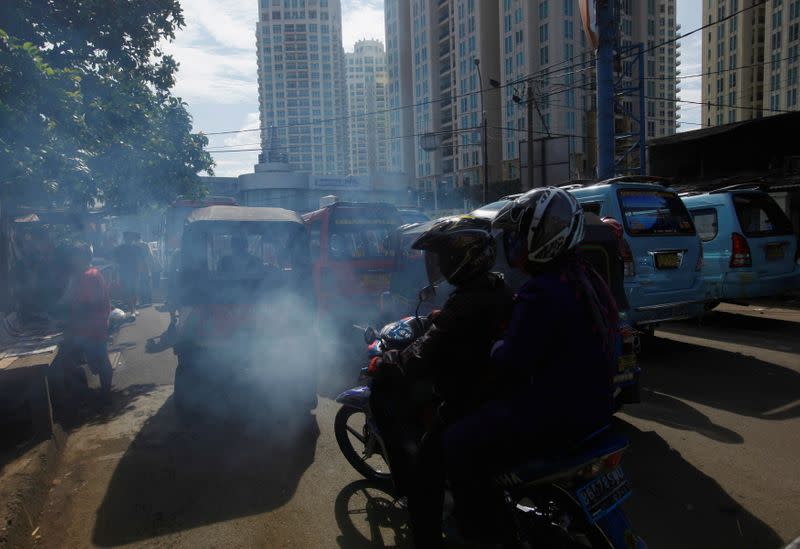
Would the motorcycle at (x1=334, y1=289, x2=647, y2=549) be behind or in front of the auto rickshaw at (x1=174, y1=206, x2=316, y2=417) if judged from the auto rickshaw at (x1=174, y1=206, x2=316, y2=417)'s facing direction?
behind

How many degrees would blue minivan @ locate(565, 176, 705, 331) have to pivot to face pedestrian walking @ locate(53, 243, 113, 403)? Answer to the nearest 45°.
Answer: approximately 90° to its left

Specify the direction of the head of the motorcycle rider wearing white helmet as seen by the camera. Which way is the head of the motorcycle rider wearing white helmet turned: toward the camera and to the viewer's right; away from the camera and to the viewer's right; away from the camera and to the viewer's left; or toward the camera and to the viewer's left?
away from the camera and to the viewer's left

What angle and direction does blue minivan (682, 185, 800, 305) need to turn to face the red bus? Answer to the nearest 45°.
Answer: approximately 90° to its left

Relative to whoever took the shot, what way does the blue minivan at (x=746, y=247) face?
facing away from the viewer and to the left of the viewer

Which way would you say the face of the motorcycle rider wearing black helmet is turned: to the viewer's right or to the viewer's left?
to the viewer's left

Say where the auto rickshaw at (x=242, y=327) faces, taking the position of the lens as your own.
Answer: facing away from the viewer
